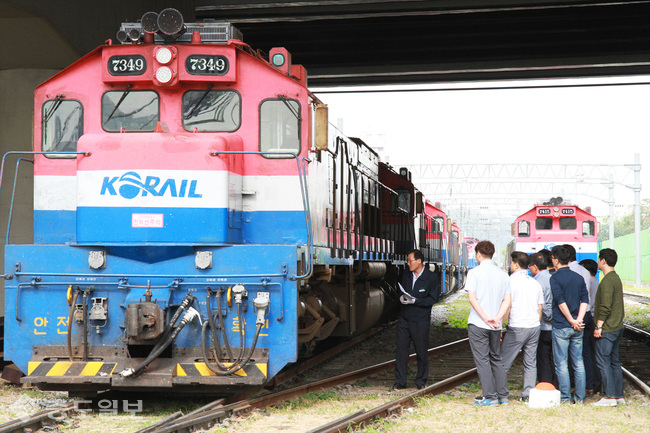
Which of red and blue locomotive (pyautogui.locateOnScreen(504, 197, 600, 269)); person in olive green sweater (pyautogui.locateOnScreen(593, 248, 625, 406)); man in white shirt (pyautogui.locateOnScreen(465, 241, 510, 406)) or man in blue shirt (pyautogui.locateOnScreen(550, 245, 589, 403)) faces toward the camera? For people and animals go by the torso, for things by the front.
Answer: the red and blue locomotive

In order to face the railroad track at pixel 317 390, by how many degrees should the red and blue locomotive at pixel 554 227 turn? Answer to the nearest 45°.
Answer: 0° — it already faces it

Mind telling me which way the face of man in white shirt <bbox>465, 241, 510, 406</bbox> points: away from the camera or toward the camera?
away from the camera

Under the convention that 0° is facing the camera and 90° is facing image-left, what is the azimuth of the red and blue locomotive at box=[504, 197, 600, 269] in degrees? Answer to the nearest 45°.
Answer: approximately 0°

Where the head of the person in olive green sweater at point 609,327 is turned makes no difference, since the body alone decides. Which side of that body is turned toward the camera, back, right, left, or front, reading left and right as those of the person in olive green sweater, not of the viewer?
left

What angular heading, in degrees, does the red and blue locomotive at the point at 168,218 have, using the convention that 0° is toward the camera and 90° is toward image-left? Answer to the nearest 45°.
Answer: approximately 0°

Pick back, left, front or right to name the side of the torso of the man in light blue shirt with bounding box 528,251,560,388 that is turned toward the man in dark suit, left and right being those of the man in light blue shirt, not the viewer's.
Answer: front

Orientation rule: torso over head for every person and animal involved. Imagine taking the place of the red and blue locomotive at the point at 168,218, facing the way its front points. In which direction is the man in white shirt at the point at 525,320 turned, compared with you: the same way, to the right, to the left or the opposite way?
the opposite way

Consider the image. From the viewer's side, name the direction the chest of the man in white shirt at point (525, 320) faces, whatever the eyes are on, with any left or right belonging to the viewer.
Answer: facing away from the viewer and to the left of the viewer

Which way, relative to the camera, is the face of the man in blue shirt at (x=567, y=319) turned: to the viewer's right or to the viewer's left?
to the viewer's left

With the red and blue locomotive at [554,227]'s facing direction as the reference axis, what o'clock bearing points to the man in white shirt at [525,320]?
The man in white shirt is roughly at 12 o'clock from the red and blue locomotive.

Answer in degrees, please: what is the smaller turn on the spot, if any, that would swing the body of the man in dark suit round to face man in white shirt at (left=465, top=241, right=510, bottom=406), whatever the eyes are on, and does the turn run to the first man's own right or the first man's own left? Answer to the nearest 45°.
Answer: approximately 90° to the first man's own left
